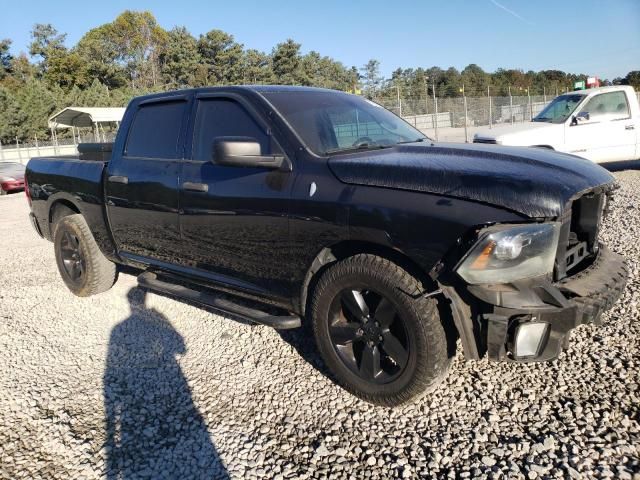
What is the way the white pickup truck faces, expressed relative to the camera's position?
facing the viewer and to the left of the viewer

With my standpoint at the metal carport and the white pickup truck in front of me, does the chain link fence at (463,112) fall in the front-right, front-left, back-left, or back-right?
front-left

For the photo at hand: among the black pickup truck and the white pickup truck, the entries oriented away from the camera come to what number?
0

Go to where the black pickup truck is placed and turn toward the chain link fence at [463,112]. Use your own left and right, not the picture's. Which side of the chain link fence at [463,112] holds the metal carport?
left

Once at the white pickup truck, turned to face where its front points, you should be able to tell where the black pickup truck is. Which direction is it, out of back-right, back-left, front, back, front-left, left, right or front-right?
front-left

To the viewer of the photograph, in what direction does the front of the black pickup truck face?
facing the viewer and to the right of the viewer

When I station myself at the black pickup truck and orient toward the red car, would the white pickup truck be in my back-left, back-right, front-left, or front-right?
front-right

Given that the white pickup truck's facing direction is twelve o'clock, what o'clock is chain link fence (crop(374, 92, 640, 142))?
The chain link fence is roughly at 4 o'clock from the white pickup truck.

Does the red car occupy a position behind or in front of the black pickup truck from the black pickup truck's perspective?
behind

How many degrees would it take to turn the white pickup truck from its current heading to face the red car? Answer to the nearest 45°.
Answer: approximately 45° to its right

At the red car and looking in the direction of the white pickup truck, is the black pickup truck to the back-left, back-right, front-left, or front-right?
front-right

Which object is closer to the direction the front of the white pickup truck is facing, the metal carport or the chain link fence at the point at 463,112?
the metal carport

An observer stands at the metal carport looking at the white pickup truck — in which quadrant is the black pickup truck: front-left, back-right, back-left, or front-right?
front-right
